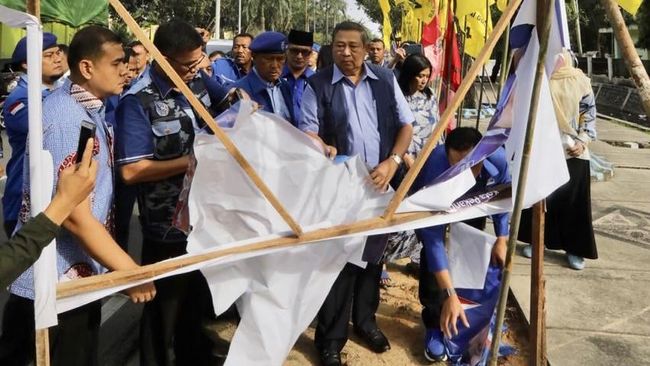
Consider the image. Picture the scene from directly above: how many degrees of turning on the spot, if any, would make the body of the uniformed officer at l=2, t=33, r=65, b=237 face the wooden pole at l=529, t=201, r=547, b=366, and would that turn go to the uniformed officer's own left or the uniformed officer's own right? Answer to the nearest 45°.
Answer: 0° — they already face it

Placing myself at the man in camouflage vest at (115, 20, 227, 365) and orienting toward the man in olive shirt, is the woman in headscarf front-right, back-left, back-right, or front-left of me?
back-left

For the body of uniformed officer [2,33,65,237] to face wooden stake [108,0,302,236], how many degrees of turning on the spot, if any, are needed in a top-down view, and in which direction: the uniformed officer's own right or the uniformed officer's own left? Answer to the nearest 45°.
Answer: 0° — they already face it

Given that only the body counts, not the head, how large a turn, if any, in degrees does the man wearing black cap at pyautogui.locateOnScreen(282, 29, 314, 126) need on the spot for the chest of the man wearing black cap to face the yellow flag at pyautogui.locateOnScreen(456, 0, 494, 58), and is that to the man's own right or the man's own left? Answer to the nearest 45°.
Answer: approximately 135° to the man's own left

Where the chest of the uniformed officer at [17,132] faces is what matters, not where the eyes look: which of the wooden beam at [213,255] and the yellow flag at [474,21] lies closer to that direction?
the wooden beam

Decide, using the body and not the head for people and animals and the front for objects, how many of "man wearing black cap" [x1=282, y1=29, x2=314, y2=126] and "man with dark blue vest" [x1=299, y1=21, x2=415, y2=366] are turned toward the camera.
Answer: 2

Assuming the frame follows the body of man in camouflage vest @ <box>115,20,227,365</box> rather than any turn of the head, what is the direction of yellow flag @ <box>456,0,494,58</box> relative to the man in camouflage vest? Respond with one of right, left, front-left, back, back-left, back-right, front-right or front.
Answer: left

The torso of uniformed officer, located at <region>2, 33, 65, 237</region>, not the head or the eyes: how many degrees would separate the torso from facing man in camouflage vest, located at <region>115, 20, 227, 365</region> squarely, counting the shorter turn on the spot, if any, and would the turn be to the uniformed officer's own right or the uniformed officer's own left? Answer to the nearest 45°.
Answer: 0° — they already face them

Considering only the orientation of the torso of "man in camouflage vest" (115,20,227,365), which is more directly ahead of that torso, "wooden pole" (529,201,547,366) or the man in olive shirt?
the wooden pole

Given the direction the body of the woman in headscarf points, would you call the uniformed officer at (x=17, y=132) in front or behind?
in front
